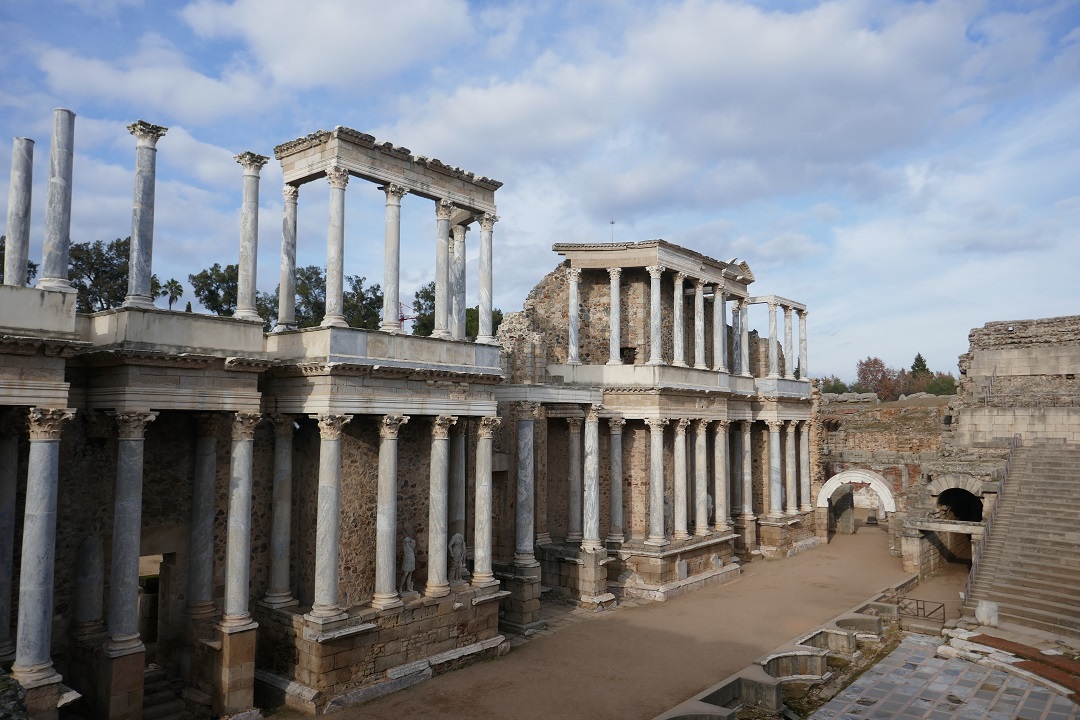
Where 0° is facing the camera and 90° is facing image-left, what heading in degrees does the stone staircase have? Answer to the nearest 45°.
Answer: approximately 45°
